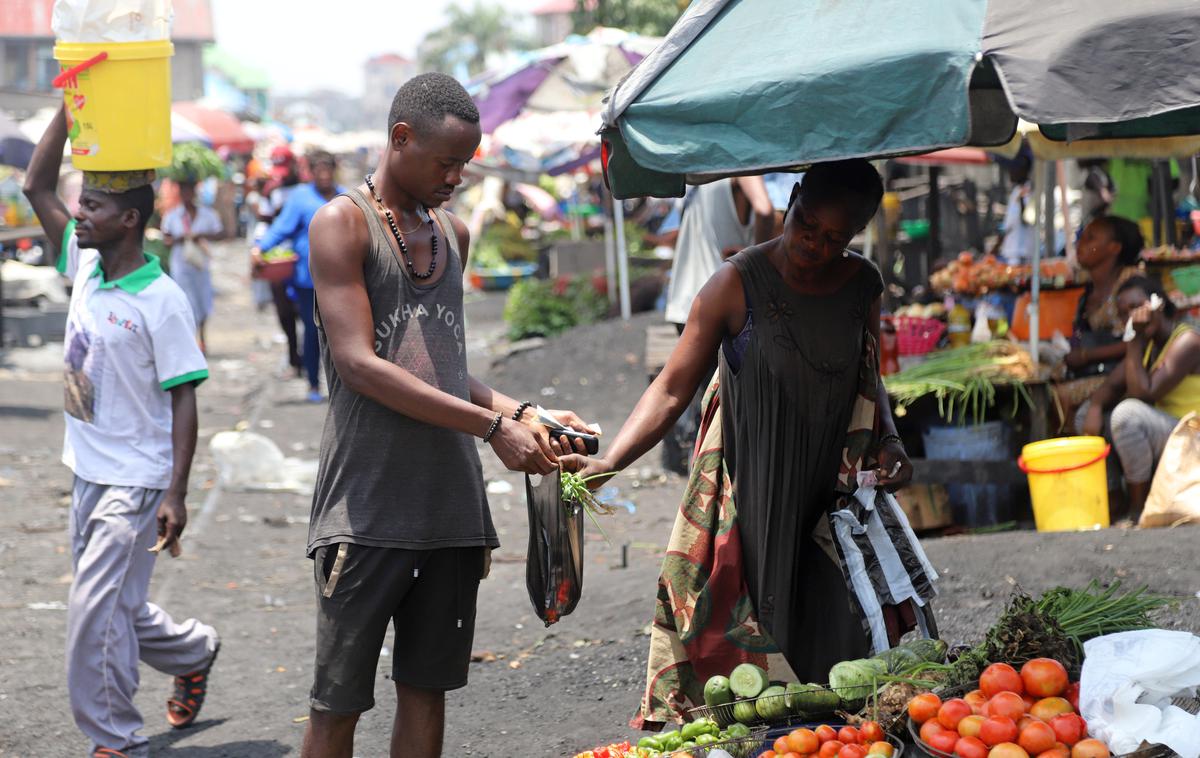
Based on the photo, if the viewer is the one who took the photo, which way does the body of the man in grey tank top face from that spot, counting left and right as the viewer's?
facing the viewer and to the right of the viewer

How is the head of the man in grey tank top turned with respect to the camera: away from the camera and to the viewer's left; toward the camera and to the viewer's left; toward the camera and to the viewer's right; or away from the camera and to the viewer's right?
toward the camera and to the viewer's right

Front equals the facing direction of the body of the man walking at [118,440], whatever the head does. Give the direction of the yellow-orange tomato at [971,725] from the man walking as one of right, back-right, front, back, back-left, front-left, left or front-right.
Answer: left

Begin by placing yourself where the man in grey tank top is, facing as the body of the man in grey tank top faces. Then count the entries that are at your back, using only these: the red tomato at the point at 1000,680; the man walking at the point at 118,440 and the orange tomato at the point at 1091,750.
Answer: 1

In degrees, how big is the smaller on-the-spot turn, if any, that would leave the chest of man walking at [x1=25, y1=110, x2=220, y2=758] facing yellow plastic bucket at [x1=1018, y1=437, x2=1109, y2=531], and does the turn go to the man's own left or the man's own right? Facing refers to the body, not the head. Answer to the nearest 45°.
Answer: approximately 135° to the man's own left

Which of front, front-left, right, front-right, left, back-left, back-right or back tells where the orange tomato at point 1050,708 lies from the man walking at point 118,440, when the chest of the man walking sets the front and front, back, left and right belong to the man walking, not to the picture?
left

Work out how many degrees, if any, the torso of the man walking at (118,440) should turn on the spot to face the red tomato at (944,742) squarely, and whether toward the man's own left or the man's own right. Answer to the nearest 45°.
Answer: approximately 90° to the man's own left

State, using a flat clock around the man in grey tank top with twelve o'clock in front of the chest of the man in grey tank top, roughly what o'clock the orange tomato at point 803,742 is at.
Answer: The orange tomato is roughly at 11 o'clock from the man in grey tank top.

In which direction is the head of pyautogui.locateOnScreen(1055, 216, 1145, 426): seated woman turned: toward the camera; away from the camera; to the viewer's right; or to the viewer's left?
to the viewer's left

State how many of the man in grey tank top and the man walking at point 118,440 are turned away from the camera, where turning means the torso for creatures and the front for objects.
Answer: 0

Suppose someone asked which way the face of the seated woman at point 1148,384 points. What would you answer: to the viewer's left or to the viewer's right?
to the viewer's left

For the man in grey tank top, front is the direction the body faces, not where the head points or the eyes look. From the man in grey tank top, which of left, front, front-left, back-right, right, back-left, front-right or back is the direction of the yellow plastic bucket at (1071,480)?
left

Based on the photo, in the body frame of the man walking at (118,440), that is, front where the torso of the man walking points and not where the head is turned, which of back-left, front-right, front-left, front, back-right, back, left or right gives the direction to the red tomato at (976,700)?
left

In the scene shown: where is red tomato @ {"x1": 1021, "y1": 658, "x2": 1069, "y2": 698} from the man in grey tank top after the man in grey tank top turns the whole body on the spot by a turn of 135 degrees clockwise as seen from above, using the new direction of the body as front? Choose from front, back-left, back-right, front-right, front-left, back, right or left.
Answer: back
